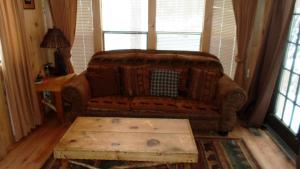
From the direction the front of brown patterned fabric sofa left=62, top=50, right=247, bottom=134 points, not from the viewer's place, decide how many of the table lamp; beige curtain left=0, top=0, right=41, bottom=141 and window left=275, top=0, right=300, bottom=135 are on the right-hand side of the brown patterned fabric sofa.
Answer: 2

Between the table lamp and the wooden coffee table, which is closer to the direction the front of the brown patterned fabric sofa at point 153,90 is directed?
the wooden coffee table

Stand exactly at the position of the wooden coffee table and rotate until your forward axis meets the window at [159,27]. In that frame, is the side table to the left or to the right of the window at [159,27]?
left

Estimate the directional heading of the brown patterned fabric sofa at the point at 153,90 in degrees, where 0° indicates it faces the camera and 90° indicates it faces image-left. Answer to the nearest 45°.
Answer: approximately 0°

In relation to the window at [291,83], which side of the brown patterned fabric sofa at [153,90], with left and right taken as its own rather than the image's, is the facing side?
left

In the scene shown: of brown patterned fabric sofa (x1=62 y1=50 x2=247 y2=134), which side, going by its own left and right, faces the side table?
right

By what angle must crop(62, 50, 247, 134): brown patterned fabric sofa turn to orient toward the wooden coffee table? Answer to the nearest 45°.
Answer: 0° — it already faces it

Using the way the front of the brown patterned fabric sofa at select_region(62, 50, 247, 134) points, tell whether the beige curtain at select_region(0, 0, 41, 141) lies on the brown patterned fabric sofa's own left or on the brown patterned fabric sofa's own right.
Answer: on the brown patterned fabric sofa's own right

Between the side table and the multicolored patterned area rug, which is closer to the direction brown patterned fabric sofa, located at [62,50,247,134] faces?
the multicolored patterned area rug

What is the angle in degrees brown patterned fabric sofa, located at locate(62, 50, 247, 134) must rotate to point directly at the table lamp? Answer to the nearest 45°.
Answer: approximately 90° to its right

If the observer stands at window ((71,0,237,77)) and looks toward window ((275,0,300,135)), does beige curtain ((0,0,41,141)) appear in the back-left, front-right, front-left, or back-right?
back-right
